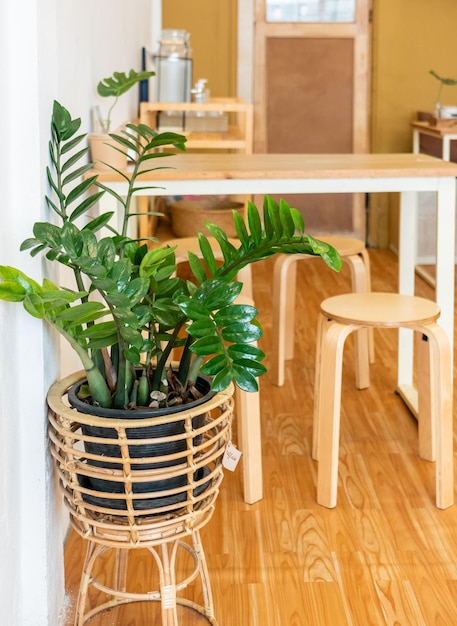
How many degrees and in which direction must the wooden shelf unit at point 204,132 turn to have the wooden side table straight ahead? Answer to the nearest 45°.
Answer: approximately 135° to its left

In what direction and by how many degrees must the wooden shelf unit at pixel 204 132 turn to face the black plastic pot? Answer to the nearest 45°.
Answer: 0° — it already faces it

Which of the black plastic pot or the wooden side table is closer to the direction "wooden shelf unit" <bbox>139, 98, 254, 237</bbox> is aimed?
the black plastic pot

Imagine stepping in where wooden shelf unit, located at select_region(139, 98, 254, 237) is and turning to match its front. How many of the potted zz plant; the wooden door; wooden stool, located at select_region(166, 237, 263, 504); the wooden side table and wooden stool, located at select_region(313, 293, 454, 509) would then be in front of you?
3

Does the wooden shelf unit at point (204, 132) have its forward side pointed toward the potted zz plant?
yes

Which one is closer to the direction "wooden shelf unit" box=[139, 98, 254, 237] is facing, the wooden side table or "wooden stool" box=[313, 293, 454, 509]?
the wooden stool

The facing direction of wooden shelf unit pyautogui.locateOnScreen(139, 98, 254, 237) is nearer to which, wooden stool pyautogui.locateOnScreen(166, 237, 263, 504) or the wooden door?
the wooden stool

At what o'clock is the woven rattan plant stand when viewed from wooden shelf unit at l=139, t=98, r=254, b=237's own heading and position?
The woven rattan plant stand is roughly at 12 o'clock from the wooden shelf unit.

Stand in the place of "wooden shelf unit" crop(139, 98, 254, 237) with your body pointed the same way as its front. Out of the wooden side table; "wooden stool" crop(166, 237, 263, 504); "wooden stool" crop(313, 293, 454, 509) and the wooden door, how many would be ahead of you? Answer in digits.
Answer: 2

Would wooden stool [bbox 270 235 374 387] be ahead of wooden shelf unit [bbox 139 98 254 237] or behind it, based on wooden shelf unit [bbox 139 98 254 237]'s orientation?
ahead

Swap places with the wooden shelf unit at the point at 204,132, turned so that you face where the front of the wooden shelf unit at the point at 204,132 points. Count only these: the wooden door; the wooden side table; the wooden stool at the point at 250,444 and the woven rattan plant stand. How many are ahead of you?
2

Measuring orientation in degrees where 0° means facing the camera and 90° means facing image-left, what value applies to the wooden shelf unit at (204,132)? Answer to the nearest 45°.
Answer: approximately 0°

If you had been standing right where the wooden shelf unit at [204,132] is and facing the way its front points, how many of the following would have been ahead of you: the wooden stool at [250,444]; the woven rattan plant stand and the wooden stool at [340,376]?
3
